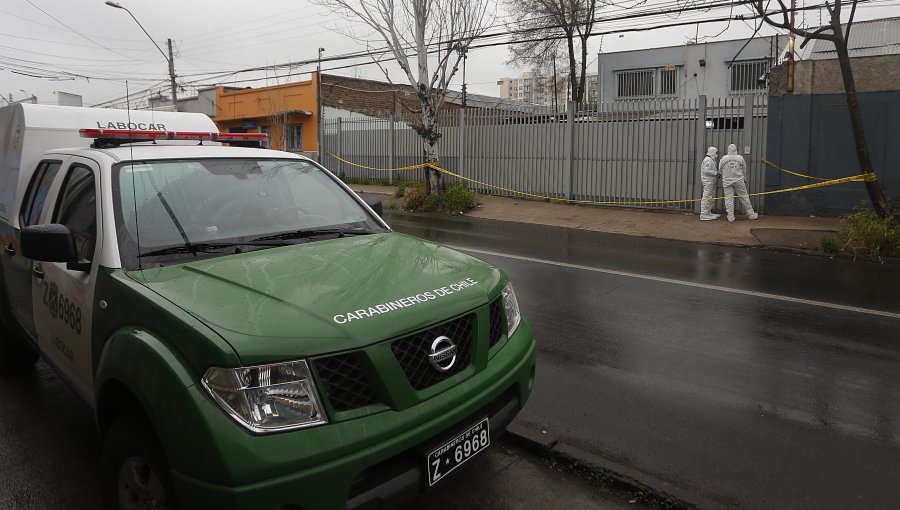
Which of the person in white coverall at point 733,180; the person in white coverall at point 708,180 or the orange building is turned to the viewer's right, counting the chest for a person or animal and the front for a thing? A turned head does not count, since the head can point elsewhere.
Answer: the person in white coverall at point 708,180

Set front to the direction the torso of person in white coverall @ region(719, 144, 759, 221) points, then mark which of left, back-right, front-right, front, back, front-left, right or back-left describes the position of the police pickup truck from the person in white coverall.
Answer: back

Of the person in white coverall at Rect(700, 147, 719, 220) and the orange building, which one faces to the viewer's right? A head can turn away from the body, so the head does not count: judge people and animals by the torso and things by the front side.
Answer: the person in white coverall

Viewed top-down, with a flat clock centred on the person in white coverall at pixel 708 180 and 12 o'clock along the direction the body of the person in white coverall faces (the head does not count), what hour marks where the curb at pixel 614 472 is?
The curb is roughly at 3 o'clock from the person in white coverall.

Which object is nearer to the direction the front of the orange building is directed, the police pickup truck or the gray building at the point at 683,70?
the police pickup truck

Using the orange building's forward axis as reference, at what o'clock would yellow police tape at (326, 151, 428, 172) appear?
The yellow police tape is roughly at 10 o'clock from the orange building.

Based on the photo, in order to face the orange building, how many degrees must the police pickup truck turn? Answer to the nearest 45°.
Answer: approximately 135° to its left

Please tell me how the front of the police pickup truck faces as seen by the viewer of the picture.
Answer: facing the viewer and to the right of the viewer

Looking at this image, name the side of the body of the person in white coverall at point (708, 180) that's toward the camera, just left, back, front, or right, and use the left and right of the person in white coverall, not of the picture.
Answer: right

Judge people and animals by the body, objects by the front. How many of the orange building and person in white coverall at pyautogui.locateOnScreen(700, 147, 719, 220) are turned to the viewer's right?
1
